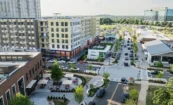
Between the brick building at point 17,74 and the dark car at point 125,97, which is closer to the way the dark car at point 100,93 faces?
the brick building

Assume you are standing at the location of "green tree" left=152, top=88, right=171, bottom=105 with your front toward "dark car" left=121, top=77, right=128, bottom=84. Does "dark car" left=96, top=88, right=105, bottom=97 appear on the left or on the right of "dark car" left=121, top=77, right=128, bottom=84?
left

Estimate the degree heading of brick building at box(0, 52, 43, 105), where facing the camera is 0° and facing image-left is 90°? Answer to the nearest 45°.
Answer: approximately 315°

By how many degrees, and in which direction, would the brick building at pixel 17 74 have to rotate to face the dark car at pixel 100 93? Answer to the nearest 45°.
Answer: approximately 45° to its left
